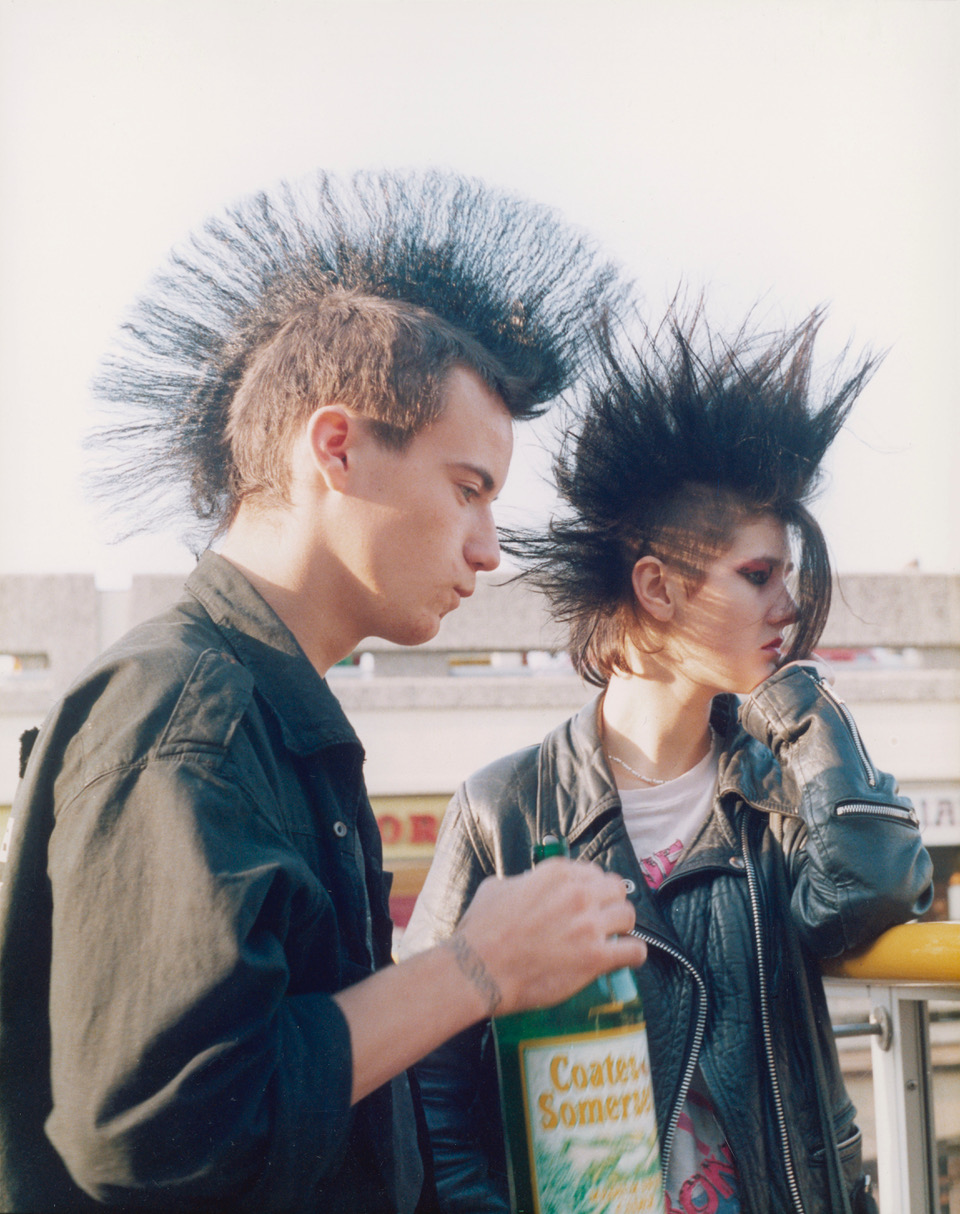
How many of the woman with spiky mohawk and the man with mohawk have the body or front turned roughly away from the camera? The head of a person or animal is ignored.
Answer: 0

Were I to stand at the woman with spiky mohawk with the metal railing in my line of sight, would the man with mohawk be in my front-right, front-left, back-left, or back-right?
back-right

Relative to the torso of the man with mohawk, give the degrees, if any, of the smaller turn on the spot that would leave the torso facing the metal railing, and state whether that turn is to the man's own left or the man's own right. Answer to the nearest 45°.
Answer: approximately 45° to the man's own left

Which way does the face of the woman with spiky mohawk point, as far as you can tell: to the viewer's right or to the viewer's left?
to the viewer's right

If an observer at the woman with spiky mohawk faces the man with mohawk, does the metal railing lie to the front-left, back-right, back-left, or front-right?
back-left

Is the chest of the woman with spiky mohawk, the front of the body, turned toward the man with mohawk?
no

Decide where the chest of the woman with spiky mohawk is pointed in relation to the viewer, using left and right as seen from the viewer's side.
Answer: facing the viewer and to the right of the viewer

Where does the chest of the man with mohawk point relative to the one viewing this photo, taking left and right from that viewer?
facing to the right of the viewer

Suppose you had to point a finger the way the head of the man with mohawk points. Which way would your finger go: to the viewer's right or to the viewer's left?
to the viewer's right

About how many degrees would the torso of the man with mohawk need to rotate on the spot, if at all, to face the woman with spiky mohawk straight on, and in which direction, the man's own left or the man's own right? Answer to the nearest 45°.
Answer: approximately 45° to the man's own left
